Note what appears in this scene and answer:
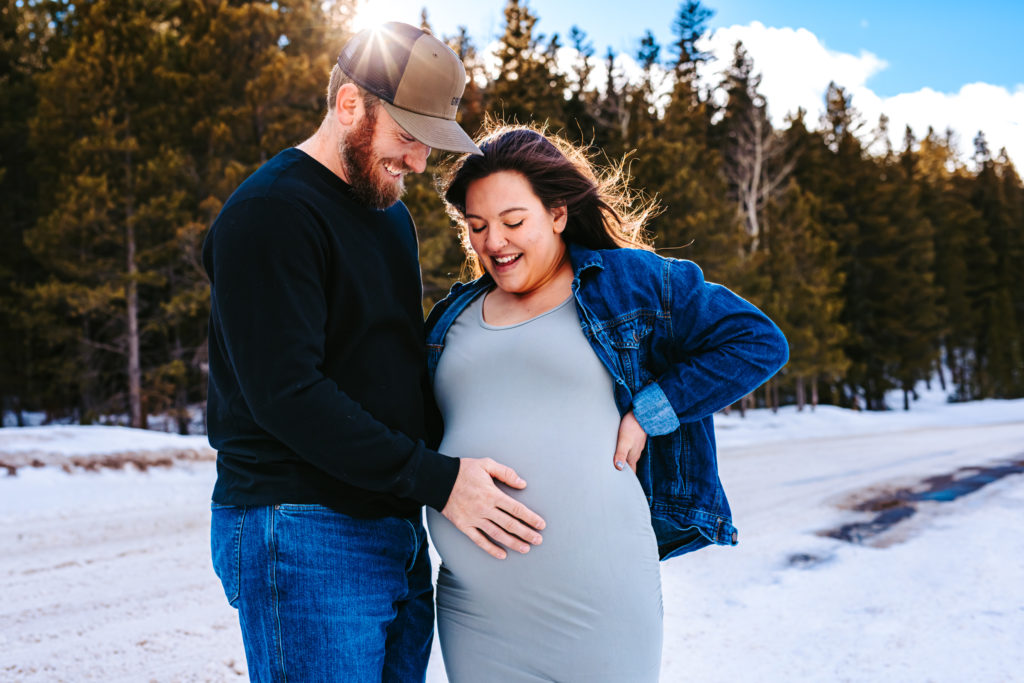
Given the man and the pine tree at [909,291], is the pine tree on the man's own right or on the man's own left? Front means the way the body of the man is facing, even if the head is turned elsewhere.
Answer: on the man's own left

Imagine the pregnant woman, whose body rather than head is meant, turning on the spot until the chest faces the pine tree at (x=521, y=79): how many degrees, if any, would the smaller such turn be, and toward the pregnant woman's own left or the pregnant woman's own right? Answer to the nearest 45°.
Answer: approximately 135° to the pregnant woman's own right

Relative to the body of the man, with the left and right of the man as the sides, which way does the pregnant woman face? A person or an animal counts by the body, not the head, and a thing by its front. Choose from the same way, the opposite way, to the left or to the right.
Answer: to the right

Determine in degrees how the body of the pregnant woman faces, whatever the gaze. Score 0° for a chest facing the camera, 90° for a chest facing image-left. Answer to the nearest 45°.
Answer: approximately 45°

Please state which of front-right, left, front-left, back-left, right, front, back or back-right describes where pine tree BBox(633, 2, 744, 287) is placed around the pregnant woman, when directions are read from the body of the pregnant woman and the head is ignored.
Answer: back-right

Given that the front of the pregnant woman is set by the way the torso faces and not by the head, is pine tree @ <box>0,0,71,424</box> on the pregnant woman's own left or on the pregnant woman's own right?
on the pregnant woman's own right

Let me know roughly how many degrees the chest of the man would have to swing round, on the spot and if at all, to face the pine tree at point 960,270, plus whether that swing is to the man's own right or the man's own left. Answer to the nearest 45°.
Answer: approximately 90° to the man's own left
